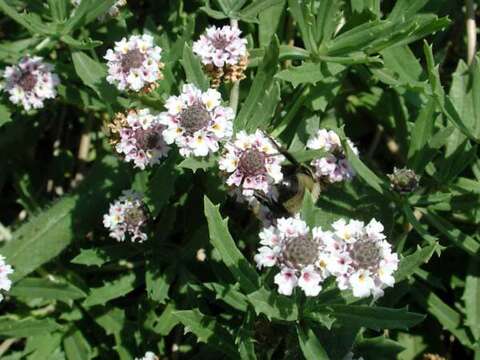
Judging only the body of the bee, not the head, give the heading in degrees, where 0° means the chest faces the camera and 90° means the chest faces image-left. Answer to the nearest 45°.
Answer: approximately 90°
